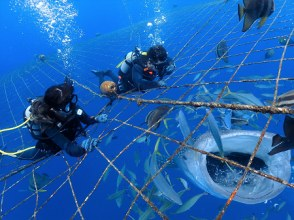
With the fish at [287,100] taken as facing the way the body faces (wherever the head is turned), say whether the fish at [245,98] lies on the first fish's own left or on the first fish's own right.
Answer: on the first fish's own right

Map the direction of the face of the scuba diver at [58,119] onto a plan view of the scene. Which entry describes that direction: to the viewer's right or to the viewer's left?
to the viewer's right

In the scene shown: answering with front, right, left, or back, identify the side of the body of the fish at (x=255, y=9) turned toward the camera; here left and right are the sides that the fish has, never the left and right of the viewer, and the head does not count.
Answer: right

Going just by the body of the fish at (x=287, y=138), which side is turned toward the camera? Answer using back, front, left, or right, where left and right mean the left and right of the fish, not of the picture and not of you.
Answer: right

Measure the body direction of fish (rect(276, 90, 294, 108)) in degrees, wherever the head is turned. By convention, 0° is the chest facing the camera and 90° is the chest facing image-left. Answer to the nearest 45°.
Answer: approximately 90°
